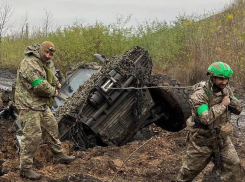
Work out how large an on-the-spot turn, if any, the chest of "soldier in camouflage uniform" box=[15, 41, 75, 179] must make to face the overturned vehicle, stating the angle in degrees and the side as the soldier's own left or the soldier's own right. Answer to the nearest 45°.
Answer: approximately 45° to the soldier's own left

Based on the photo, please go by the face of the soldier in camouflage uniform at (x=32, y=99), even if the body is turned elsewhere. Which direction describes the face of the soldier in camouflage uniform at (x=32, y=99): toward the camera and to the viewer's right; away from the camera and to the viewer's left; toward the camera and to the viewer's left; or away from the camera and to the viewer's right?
toward the camera and to the viewer's right
